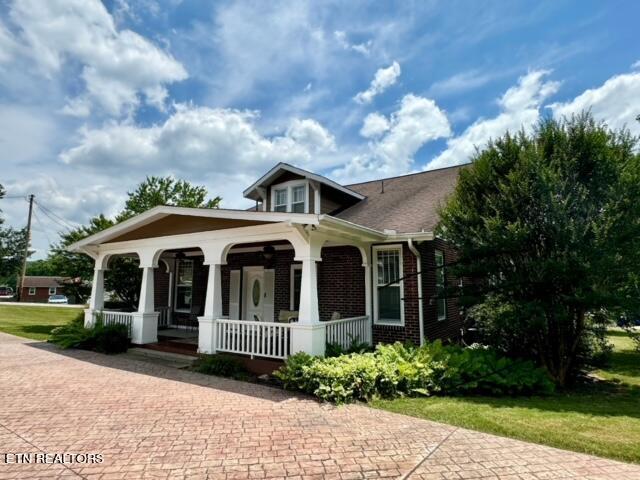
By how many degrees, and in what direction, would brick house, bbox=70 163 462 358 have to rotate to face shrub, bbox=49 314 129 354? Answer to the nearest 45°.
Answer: approximately 45° to its right

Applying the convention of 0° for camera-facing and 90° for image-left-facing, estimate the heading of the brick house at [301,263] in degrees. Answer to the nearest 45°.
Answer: approximately 45°

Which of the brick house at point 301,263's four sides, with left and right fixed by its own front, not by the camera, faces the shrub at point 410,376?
left
